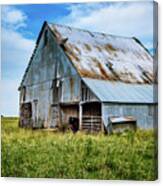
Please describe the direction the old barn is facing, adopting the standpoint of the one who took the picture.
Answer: facing the viewer and to the left of the viewer
